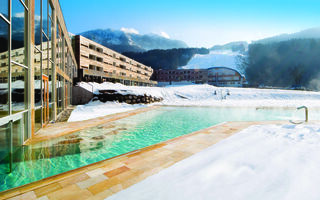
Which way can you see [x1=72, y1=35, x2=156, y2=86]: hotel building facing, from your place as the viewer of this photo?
facing the viewer and to the right of the viewer
